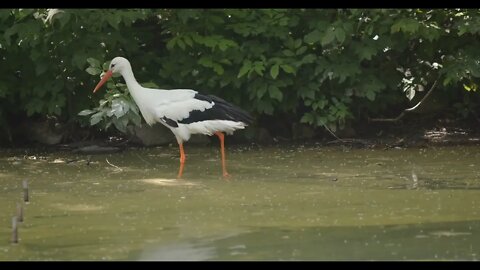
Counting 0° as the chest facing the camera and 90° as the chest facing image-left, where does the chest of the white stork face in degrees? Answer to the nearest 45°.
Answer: approximately 90°

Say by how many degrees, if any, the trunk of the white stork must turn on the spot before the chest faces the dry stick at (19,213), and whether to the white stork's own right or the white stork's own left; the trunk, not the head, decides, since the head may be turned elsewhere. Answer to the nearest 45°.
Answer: approximately 45° to the white stork's own left
